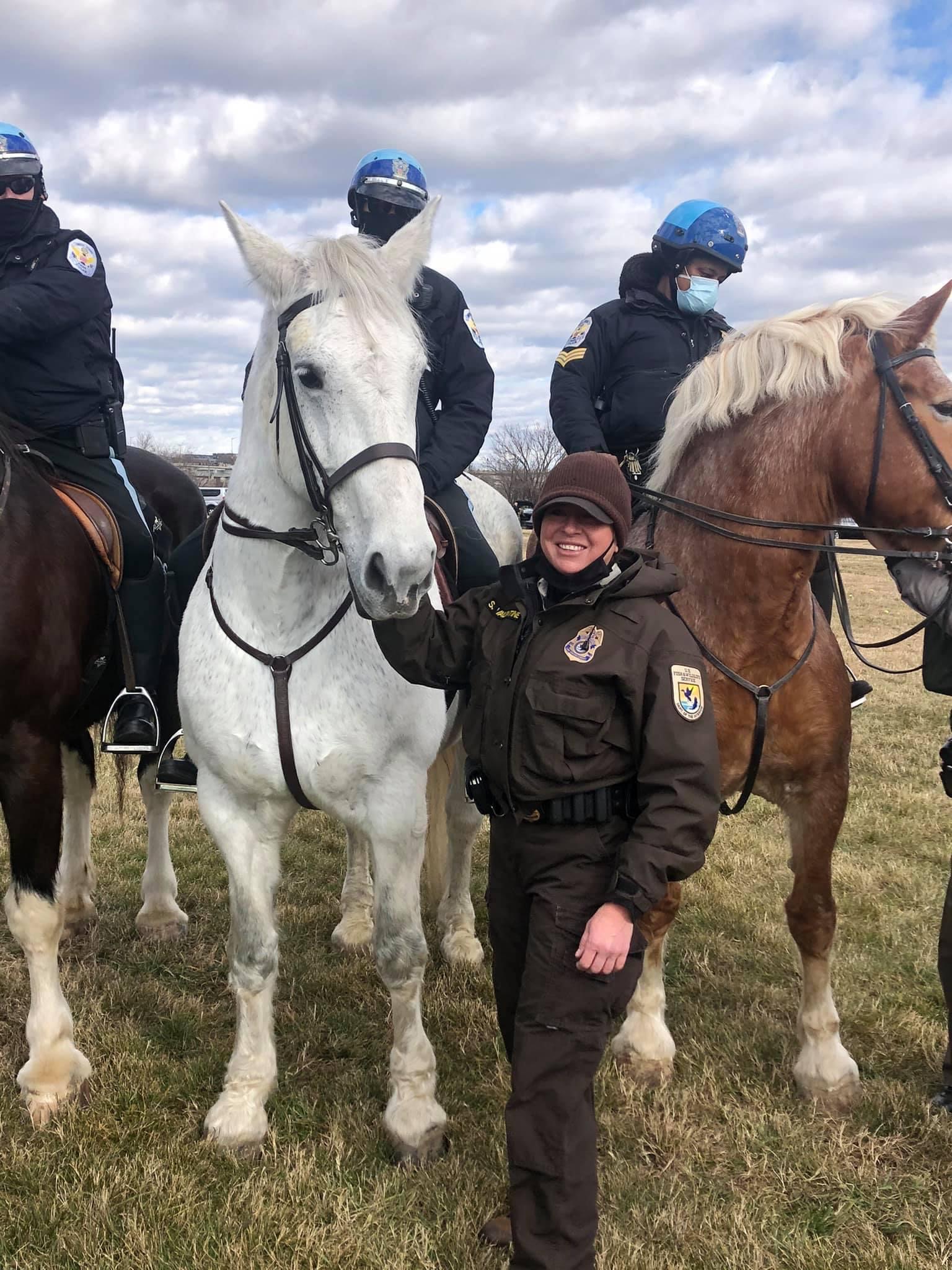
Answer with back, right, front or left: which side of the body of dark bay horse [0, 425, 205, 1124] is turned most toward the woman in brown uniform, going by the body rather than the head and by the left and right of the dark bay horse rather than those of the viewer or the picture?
left

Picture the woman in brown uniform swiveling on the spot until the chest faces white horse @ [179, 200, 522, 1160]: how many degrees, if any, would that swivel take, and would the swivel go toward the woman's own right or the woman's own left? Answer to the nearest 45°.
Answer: approximately 90° to the woman's own right

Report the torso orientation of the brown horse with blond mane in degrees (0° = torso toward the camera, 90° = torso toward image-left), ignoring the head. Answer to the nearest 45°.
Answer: approximately 315°

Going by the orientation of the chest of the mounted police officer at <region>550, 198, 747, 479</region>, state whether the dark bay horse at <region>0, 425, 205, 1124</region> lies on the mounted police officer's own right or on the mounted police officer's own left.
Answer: on the mounted police officer's own right

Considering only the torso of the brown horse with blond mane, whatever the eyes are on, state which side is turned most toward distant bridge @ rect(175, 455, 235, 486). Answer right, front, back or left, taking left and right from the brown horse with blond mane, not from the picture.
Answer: back

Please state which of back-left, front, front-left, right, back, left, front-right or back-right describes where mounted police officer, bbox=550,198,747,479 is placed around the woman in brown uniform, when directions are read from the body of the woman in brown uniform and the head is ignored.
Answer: back-right

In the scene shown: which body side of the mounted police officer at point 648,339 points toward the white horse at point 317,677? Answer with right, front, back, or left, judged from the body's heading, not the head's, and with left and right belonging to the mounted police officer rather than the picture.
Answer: right

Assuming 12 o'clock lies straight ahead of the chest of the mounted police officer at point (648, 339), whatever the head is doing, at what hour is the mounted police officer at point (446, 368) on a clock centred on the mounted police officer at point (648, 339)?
the mounted police officer at point (446, 368) is roughly at 4 o'clock from the mounted police officer at point (648, 339).

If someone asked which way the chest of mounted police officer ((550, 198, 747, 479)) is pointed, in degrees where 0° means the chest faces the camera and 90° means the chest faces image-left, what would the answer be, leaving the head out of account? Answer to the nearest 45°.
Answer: approximately 315°

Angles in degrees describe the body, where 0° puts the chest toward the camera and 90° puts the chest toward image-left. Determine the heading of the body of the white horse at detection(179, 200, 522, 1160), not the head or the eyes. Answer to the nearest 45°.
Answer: approximately 0°

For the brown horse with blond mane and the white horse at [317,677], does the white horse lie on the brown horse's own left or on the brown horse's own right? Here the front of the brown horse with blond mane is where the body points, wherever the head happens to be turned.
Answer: on the brown horse's own right

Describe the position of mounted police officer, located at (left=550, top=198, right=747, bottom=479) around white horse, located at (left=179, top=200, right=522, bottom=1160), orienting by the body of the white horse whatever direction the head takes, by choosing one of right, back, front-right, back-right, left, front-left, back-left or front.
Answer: back-left

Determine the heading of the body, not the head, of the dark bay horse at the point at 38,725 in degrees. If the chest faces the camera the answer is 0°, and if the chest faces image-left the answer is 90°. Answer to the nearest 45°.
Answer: approximately 45°
